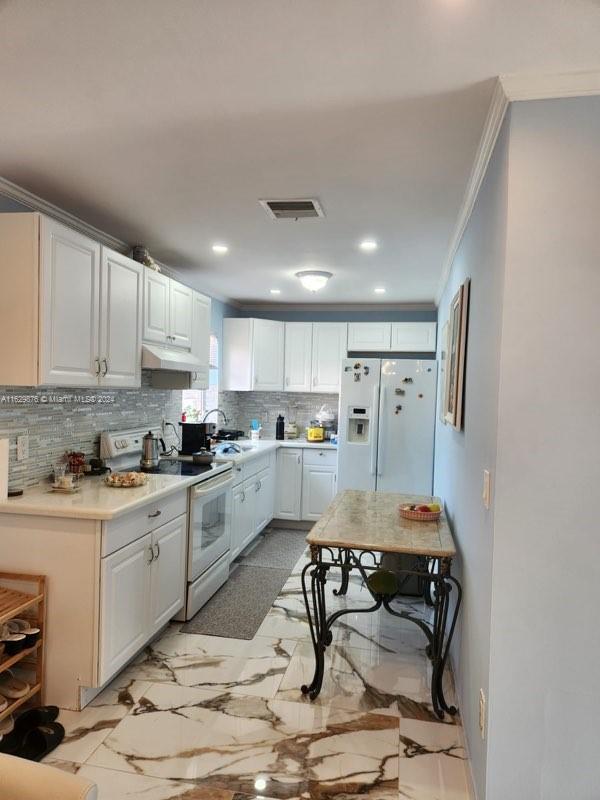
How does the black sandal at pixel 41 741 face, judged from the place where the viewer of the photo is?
facing away from the viewer and to the right of the viewer

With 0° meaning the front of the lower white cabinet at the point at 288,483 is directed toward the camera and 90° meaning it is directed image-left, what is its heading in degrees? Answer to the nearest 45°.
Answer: approximately 0°

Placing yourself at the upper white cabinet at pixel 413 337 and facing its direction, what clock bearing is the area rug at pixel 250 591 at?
The area rug is roughly at 1 o'clock from the upper white cabinet.

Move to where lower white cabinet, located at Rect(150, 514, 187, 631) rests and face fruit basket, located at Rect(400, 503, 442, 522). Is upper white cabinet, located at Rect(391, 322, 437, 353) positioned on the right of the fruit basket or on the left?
left

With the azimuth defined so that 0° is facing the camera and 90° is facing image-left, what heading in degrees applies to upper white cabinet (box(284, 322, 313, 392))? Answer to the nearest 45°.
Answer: approximately 0°

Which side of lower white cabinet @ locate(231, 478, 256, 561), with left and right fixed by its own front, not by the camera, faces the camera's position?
right

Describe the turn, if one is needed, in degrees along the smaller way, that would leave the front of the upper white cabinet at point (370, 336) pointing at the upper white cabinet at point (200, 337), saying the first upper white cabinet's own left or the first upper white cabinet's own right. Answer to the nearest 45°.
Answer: approximately 45° to the first upper white cabinet's own right

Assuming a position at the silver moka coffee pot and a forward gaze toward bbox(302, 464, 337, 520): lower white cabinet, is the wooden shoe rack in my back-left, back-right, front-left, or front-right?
back-right

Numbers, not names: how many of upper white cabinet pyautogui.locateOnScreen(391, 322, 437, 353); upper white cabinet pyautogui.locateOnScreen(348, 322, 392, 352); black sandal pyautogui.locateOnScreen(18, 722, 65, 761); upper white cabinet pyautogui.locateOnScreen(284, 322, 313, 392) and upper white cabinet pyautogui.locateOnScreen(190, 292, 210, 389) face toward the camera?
3

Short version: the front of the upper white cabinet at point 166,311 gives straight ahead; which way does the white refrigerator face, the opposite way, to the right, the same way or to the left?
to the right

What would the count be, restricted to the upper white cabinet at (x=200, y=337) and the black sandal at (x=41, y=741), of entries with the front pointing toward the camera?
0
